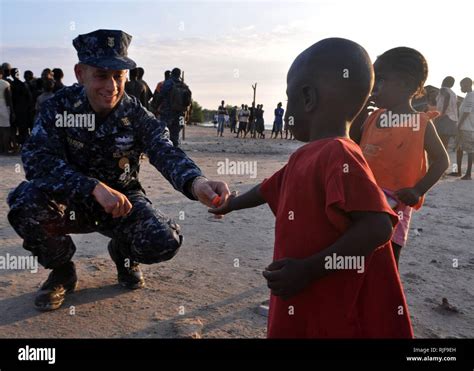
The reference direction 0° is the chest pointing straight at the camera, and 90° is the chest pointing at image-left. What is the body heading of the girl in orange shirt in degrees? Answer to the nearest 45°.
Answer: approximately 45°

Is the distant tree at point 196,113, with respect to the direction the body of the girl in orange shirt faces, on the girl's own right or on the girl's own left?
on the girl's own right
